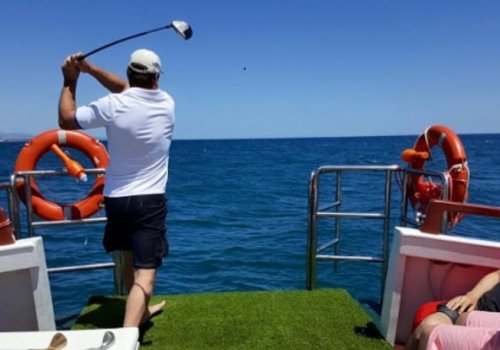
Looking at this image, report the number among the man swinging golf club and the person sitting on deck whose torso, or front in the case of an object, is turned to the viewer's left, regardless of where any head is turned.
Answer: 1

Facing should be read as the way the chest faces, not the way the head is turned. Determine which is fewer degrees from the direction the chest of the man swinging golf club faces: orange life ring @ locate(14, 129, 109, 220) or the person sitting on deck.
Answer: the orange life ring

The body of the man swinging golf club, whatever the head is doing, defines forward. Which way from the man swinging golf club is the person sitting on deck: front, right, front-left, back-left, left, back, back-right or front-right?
back-right

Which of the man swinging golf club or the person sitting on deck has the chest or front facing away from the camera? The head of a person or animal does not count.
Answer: the man swinging golf club

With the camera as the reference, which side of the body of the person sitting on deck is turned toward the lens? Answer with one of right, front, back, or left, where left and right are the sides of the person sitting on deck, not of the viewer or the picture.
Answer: left

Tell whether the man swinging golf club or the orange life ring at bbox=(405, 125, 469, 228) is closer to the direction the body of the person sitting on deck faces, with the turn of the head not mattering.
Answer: the man swinging golf club

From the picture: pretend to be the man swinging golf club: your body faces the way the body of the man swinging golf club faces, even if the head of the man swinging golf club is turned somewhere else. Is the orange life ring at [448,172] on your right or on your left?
on your right

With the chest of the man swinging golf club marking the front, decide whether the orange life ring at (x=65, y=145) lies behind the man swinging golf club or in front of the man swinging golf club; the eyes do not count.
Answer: in front

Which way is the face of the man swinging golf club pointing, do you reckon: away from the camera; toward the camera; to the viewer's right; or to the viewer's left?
away from the camera

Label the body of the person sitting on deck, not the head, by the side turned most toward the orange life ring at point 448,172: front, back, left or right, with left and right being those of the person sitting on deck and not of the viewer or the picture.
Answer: right

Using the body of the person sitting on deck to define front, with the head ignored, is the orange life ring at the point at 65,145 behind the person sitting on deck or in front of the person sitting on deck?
in front

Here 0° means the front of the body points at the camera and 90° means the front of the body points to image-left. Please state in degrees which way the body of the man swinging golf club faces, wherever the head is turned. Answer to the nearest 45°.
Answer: approximately 180°
